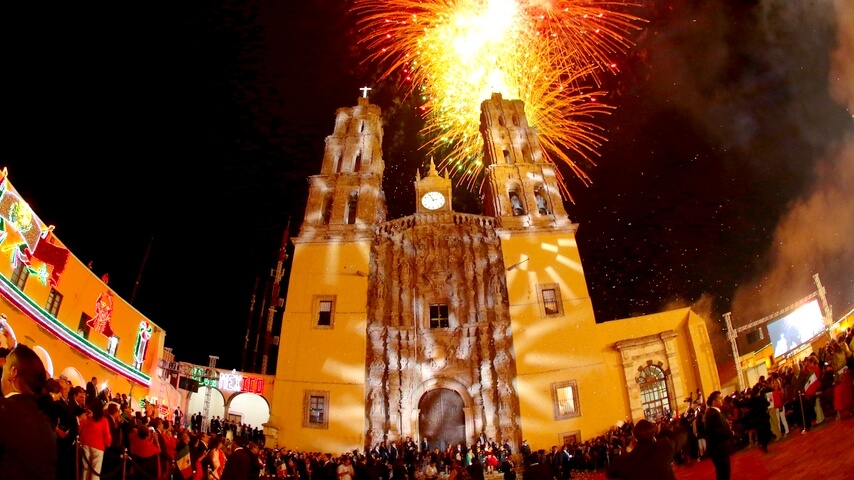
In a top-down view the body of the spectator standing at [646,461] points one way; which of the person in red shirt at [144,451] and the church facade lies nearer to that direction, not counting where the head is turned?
the church facade

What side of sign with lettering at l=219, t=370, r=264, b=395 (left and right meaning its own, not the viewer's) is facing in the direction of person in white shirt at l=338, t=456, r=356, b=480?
front

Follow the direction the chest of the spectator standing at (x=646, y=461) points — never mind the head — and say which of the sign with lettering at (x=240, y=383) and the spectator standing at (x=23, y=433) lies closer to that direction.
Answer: the sign with lettering

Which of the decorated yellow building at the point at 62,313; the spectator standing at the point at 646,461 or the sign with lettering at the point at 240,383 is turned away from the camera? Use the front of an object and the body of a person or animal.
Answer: the spectator standing

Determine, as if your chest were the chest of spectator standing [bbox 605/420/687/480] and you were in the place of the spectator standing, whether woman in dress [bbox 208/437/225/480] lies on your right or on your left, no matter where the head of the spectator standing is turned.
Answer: on your left

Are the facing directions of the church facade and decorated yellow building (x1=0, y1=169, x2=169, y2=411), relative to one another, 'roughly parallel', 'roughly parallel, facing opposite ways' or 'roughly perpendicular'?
roughly perpendicular

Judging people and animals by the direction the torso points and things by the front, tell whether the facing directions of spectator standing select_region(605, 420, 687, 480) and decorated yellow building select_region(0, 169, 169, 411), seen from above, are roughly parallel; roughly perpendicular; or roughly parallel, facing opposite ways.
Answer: roughly perpendicular

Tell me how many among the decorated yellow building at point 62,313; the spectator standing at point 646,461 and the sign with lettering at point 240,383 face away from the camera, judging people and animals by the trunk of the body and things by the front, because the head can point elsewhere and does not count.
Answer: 1

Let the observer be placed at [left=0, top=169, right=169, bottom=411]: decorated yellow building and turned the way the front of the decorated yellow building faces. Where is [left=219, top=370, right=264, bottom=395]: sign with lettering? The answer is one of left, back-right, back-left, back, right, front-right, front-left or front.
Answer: left

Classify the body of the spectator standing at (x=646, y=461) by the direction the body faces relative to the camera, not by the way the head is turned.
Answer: away from the camera

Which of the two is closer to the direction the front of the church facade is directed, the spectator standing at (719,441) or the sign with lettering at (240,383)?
the spectator standing

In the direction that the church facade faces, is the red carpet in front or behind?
in front

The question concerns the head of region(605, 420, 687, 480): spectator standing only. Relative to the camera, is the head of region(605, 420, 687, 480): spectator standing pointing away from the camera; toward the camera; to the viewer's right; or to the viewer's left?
away from the camera

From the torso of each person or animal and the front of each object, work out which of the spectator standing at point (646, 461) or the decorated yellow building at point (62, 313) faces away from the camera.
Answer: the spectator standing

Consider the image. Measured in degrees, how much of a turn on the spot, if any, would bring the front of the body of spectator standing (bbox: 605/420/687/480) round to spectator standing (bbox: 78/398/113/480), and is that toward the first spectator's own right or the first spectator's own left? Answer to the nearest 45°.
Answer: approximately 90° to the first spectator's own left

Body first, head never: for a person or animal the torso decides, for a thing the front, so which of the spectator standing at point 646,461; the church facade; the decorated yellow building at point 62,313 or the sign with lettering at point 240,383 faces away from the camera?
the spectator standing
